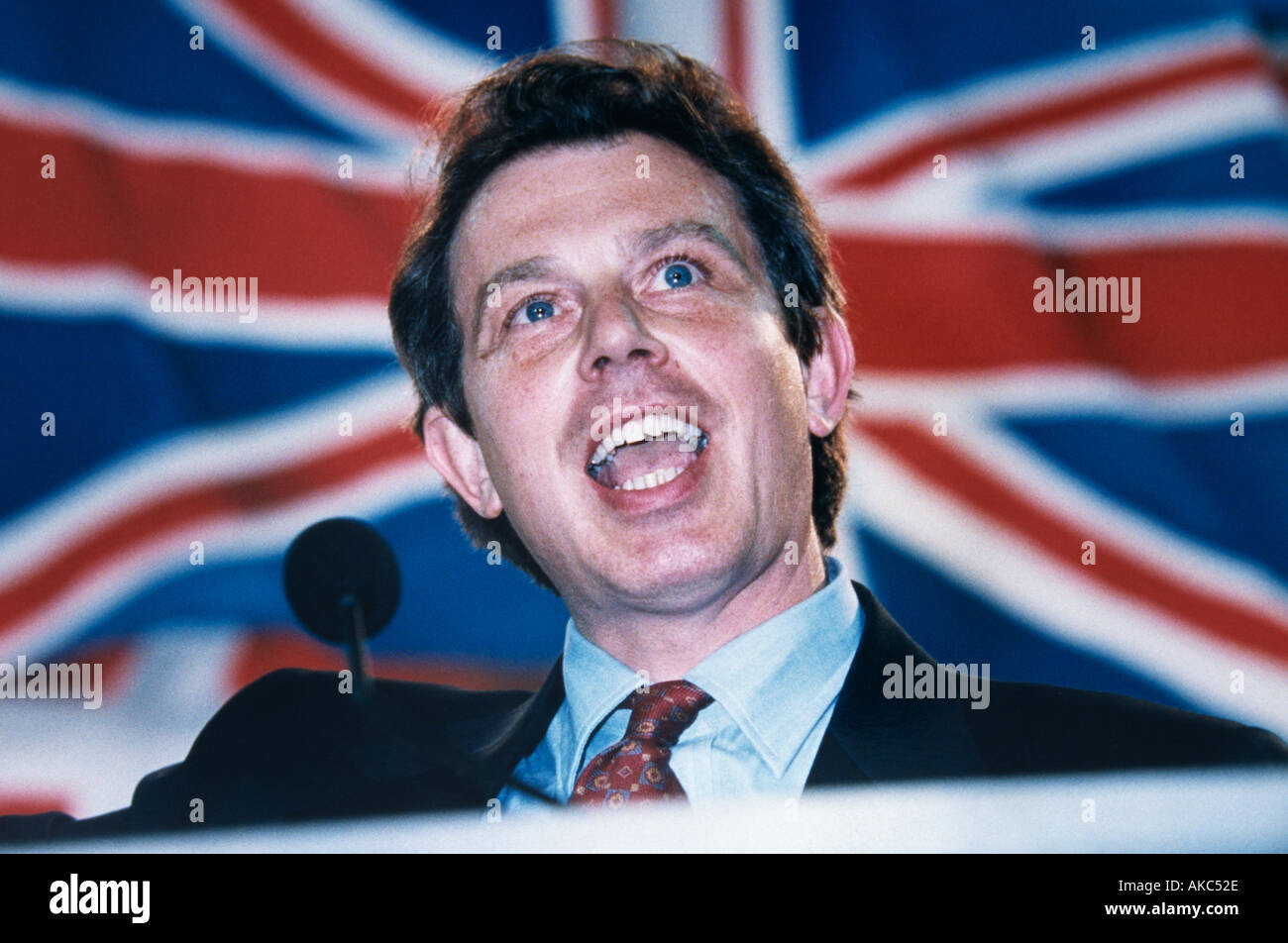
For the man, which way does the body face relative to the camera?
toward the camera
